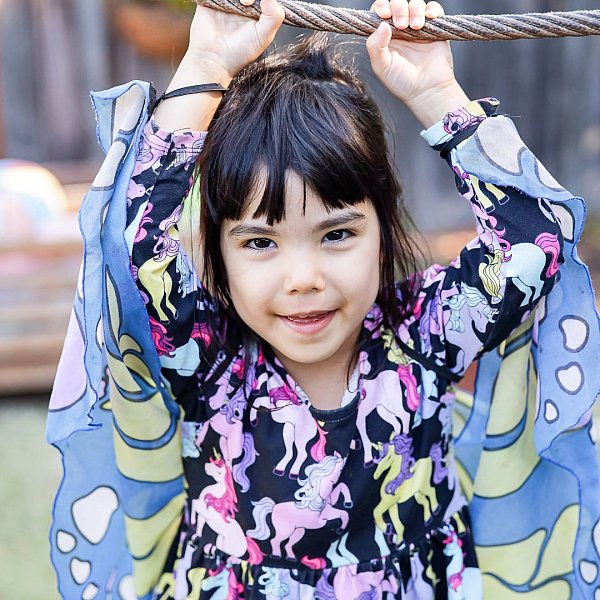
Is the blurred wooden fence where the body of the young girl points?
no

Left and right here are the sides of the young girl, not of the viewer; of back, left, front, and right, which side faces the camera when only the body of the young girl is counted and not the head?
front

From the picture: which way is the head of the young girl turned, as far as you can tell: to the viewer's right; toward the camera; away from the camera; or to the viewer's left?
toward the camera
